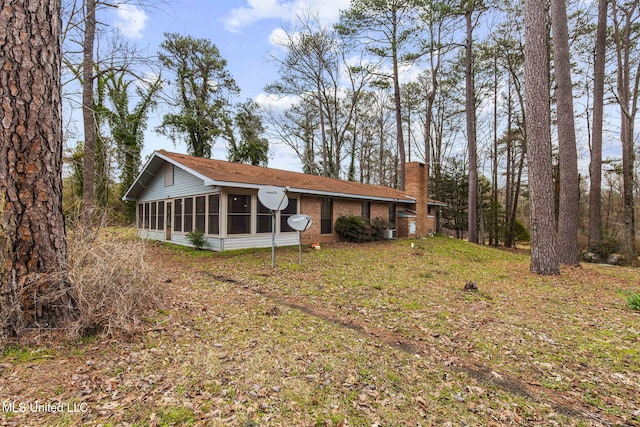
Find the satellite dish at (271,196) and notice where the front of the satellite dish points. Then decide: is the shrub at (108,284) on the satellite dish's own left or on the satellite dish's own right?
on the satellite dish's own right

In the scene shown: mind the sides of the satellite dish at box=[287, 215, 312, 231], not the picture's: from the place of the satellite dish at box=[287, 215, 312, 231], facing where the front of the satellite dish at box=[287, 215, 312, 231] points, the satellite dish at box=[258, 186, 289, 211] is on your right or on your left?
on your right
